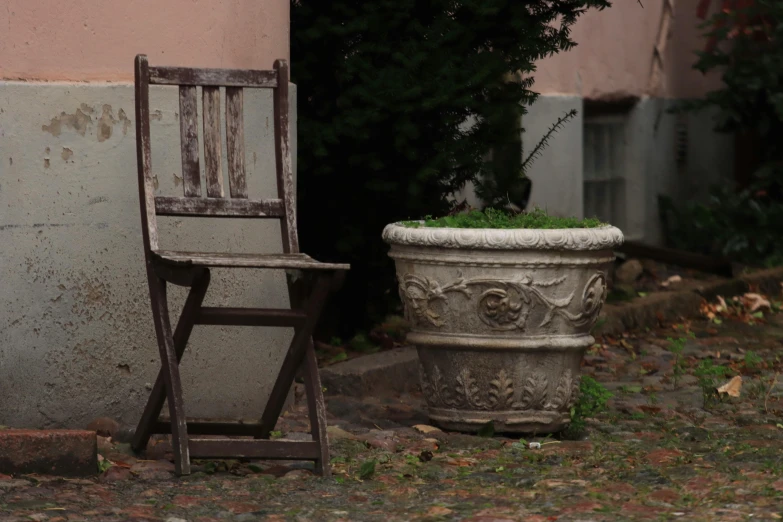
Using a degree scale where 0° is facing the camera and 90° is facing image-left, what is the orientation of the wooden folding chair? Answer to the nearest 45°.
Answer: approximately 315°

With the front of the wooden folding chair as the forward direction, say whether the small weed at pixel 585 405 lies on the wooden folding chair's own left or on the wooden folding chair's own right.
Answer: on the wooden folding chair's own left

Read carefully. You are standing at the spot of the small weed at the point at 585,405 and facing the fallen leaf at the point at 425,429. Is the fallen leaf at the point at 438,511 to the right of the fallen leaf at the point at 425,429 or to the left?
left

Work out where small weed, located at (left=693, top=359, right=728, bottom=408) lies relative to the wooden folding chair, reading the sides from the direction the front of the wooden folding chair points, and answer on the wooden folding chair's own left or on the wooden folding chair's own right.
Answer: on the wooden folding chair's own left

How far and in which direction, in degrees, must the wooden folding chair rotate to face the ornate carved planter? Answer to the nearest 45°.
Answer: approximately 45° to its left

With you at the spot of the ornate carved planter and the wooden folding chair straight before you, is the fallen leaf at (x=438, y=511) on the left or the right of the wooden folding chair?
left

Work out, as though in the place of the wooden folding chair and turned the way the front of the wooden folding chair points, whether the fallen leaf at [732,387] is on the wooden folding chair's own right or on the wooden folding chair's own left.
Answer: on the wooden folding chair's own left

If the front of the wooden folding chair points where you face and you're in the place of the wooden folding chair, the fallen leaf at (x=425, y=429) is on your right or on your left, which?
on your left
